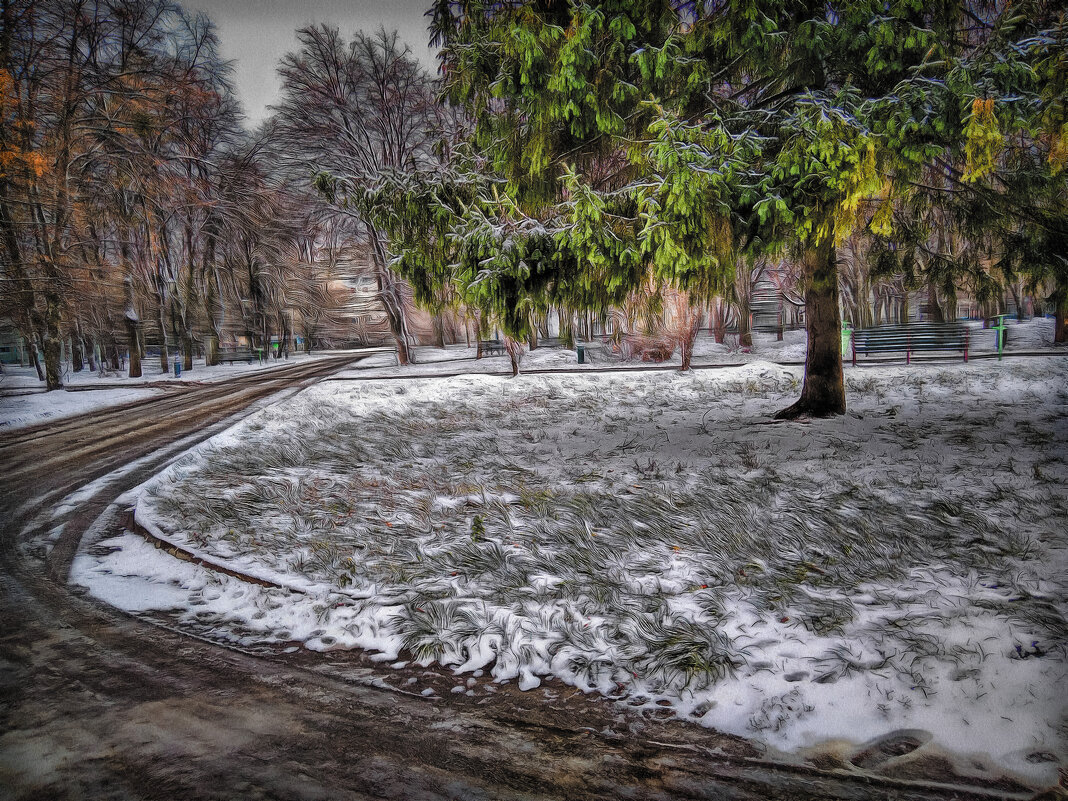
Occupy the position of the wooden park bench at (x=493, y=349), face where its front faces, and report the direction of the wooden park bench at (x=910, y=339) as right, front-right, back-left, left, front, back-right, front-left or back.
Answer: front-left

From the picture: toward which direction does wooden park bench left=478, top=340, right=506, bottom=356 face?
toward the camera

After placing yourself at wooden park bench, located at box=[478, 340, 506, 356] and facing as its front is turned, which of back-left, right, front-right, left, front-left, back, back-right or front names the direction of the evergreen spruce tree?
front

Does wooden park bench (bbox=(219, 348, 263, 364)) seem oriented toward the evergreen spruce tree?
yes

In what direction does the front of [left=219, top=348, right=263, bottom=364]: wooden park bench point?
toward the camera

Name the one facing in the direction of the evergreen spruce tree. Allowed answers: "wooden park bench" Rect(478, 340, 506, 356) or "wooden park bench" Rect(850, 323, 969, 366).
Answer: "wooden park bench" Rect(478, 340, 506, 356)

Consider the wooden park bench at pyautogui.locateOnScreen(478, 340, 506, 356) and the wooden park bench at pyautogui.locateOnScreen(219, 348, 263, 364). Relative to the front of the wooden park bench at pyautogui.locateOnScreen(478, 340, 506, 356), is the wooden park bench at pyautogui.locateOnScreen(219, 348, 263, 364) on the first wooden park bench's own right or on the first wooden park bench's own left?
on the first wooden park bench's own right

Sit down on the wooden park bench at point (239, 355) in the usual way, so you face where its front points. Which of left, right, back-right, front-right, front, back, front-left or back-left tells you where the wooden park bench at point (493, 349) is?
front-left

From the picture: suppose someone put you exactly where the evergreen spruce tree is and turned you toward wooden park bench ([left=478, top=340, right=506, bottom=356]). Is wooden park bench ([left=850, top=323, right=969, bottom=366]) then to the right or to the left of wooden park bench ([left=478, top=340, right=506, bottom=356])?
right

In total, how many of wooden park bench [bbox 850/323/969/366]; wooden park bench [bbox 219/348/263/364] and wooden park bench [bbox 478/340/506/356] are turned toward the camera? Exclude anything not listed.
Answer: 2
